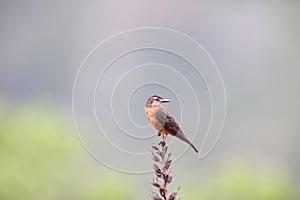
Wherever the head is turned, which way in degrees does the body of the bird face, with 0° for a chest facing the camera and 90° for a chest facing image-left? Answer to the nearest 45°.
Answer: approximately 90°
